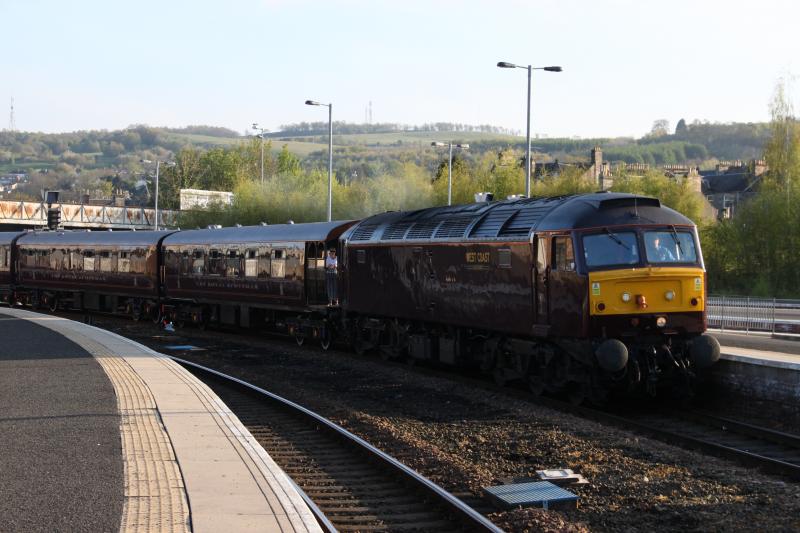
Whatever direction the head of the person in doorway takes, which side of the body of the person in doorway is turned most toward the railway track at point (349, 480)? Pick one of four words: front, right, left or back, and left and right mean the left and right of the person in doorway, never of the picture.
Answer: front

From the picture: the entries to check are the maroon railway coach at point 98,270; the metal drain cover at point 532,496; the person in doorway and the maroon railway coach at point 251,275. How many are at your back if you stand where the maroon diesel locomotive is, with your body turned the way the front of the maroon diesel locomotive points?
3

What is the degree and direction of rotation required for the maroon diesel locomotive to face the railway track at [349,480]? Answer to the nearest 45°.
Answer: approximately 90° to its right

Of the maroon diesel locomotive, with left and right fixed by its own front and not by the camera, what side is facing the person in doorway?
back

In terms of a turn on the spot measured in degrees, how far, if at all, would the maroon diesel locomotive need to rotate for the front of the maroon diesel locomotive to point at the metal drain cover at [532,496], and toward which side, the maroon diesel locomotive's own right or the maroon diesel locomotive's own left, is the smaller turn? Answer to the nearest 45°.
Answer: approximately 45° to the maroon diesel locomotive's own right

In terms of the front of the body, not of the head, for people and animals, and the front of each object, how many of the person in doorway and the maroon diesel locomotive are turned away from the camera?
0

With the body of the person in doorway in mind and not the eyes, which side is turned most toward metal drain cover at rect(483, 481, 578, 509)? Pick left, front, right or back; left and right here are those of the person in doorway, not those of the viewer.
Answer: front

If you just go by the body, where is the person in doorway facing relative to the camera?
toward the camera

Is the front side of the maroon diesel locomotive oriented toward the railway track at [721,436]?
yes

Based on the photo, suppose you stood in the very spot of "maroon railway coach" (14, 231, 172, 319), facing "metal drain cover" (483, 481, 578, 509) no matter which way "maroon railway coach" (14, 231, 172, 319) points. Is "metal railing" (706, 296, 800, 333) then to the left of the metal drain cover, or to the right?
left

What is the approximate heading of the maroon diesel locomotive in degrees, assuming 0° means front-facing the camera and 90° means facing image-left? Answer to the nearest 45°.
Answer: approximately 315°

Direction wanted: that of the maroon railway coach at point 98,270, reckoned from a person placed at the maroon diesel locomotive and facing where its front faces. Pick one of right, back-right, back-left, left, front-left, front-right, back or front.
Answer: back
